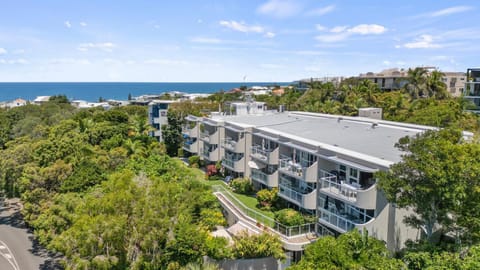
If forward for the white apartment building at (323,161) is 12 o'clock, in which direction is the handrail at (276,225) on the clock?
The handrail is roughly at 12 o'clock from the white apartment building.

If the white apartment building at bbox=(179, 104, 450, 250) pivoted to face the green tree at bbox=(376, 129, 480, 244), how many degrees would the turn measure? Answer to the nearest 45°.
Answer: approximately 90° to its left

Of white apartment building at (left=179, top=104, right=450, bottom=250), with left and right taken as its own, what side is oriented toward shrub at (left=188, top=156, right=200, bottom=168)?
right

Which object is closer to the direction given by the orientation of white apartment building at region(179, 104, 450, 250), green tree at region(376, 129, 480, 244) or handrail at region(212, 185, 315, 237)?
the handrail

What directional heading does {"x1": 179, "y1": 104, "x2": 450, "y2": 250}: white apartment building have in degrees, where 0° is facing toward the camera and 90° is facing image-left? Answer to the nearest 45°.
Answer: approximately 45°
